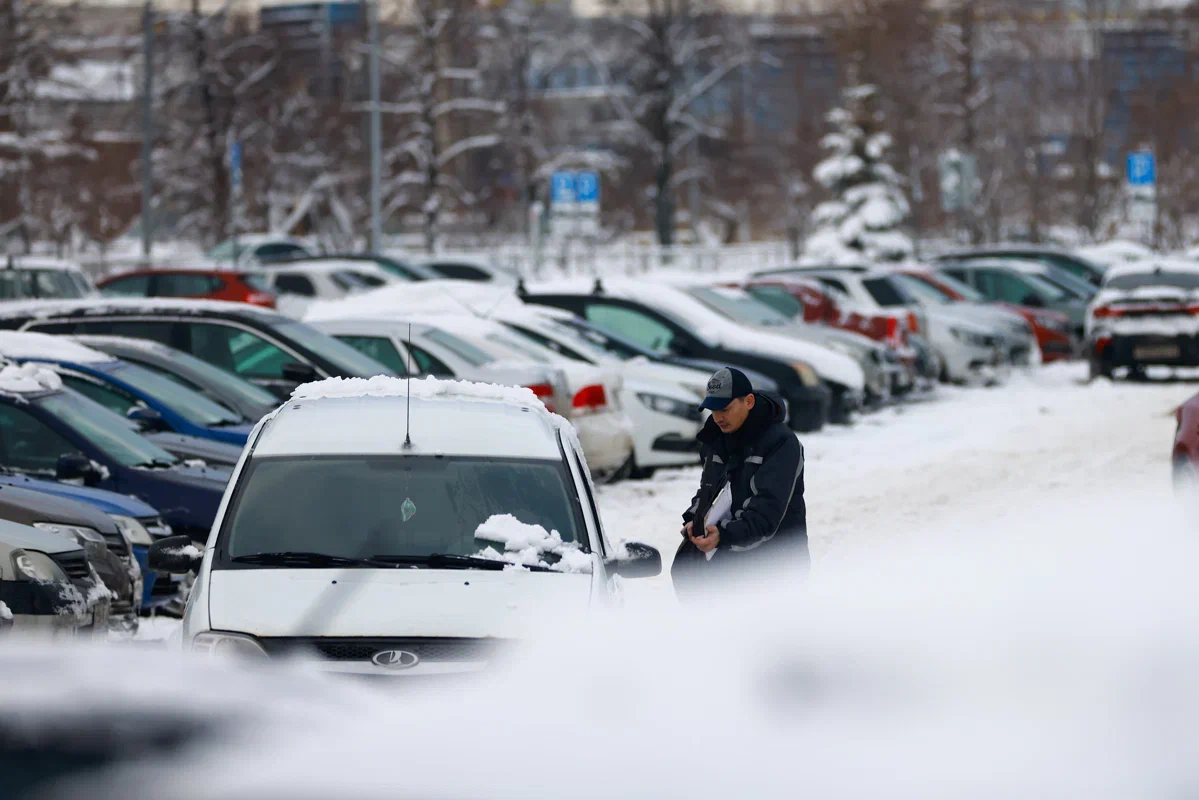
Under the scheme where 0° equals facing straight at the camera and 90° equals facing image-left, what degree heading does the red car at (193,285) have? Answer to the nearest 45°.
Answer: approximately 90°

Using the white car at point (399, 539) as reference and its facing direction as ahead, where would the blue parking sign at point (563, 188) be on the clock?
The blue parking sign is roughly at 6 o'clock from the white car.

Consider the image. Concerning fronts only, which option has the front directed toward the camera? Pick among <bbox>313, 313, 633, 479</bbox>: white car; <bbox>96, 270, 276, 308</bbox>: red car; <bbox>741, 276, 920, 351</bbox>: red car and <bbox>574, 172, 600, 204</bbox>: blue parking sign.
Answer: the blue parking sign

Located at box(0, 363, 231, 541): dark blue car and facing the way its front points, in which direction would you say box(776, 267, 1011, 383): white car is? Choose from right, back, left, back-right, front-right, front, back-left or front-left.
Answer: left

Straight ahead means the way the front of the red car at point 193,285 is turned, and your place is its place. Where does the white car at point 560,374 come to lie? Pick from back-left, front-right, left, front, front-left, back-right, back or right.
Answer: left

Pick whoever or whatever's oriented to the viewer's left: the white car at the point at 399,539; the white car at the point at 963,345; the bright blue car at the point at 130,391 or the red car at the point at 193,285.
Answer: the red car

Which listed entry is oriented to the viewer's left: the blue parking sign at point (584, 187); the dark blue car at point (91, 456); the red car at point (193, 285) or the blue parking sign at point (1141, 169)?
the red car

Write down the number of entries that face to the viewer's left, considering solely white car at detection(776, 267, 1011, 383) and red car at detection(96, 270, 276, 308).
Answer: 1

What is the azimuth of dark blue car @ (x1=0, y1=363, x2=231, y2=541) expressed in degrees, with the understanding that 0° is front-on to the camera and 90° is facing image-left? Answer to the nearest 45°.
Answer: approximately 315°

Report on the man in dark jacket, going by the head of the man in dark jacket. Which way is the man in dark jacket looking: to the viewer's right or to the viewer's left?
to the viewer's left

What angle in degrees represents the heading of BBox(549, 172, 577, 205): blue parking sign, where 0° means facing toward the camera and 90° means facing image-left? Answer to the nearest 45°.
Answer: approximately 0°

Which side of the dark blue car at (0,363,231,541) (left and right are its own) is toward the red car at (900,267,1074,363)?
left
